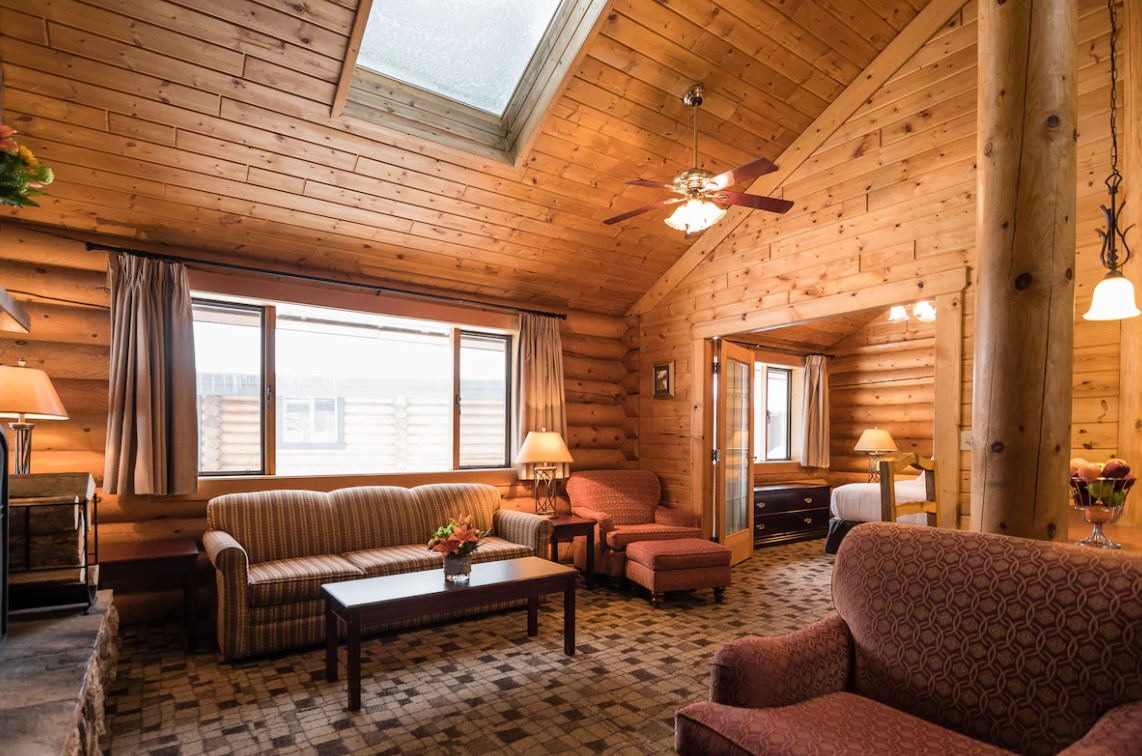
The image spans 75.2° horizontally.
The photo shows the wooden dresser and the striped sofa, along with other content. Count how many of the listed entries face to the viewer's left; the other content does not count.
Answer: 0

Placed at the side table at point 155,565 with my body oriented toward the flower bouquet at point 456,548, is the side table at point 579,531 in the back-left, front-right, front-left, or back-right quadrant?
front-left

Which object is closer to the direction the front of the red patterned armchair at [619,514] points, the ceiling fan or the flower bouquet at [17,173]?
the ceiling fan

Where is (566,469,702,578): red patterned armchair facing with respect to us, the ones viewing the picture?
facing the viewer and to the right of the viewer

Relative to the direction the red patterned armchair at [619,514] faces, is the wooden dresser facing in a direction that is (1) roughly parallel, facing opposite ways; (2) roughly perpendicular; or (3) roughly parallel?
roughly parallel

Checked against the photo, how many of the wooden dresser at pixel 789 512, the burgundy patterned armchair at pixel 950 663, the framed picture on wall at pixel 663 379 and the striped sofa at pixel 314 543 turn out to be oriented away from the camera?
0

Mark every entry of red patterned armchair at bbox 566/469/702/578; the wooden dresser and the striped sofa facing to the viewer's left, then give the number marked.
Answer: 0

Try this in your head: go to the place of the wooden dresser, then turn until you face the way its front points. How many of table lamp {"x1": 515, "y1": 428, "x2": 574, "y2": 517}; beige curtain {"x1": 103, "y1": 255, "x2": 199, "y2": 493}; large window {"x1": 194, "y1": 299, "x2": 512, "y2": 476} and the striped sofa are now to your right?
4

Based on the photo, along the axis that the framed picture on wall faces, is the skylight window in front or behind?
in front

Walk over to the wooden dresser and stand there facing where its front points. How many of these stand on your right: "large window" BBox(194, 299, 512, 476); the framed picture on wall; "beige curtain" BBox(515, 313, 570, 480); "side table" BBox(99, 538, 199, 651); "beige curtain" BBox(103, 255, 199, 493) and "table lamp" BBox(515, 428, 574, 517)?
6

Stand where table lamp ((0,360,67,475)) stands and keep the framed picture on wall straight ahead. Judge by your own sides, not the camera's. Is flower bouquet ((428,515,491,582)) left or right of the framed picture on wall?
right
